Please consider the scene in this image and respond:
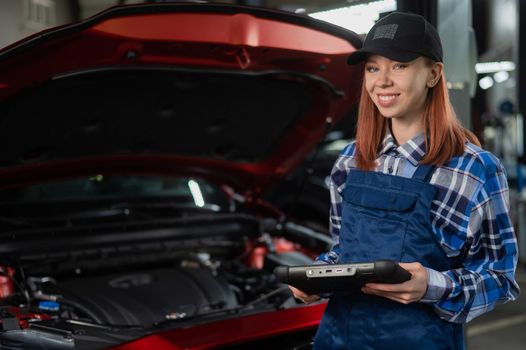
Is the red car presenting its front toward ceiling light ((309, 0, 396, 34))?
no

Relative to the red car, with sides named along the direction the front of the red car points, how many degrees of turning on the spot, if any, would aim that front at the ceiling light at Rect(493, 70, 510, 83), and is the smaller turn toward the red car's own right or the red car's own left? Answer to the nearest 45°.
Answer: approximately 90° to the red car's own left

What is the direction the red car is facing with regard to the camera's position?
facing the viewer and to the right of the viewer

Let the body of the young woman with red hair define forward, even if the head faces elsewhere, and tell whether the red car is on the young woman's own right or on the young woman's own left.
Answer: on the young woman's own right

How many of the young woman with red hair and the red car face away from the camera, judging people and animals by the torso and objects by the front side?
0

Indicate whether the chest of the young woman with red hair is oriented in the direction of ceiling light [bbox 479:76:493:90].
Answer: no

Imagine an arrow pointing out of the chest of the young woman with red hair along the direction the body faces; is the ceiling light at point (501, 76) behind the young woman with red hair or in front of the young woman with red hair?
behind

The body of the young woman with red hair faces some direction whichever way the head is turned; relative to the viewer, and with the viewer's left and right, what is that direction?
facing the viewer and to the left of the viewer

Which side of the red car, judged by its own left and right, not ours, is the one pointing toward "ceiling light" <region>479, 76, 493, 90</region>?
left

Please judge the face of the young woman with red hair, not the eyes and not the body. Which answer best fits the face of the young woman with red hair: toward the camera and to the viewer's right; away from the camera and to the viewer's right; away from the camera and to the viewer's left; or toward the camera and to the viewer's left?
toward the camera and to the viewer's left

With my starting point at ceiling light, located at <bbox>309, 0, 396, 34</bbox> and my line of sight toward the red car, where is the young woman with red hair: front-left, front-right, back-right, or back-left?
front-left
